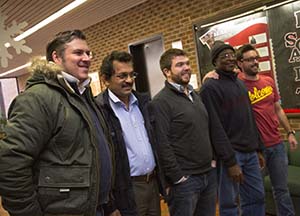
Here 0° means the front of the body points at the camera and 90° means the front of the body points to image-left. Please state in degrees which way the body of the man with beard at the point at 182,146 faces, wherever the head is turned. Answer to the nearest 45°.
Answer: approximately 315°

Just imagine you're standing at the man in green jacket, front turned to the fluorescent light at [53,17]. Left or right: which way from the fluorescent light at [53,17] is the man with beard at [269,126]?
right

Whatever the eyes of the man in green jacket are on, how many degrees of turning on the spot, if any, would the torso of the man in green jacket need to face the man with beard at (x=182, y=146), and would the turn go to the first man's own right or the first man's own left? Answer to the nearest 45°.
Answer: approximately 90° to the first man's own left

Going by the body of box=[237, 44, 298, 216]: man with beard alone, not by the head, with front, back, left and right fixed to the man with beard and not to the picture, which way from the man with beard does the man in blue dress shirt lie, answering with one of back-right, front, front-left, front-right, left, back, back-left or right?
right

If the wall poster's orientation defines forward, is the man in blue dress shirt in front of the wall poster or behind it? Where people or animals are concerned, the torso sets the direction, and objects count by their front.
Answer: in front

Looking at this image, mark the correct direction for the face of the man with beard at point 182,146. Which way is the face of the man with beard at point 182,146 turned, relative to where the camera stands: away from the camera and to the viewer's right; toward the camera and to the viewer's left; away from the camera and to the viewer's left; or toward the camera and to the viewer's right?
toward the camera and to the viewer's right

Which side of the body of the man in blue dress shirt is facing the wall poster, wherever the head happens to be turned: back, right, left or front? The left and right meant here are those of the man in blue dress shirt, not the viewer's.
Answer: left

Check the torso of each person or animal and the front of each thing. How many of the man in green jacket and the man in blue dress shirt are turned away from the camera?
0

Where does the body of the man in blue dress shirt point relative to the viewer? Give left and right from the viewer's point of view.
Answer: facing the viewer and to the right of the viewer

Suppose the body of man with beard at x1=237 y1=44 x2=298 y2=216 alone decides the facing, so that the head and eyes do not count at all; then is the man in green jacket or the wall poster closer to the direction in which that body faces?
the man in green jacket

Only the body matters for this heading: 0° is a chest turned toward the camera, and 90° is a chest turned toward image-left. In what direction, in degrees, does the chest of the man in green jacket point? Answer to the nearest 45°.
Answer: approximately 315°
